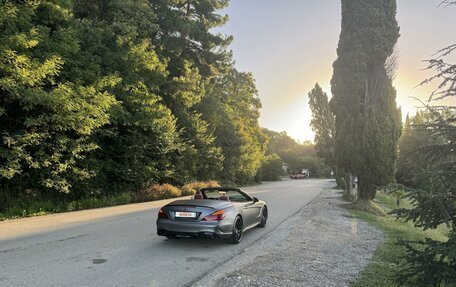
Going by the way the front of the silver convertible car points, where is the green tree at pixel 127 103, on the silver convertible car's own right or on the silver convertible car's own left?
on the silver convertible car's own left

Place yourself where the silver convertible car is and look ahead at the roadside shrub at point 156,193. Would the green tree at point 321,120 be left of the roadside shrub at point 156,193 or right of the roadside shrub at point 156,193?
right

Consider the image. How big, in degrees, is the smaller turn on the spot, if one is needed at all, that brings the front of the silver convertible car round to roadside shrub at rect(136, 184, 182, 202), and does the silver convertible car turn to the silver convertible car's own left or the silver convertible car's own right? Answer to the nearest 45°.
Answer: approximately 45° to the silver convertible car's own left

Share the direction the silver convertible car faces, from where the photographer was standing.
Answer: facing away from the viewer and to the right of the viewer

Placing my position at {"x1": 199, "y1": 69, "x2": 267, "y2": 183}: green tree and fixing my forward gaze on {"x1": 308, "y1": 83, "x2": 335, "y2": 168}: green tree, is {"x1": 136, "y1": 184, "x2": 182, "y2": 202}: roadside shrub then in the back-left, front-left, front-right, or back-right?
back-right

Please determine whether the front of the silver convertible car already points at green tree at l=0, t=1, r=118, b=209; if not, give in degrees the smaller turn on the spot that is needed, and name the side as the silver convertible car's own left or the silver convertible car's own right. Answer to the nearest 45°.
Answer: approximately 90° to the silver convertible car's own left

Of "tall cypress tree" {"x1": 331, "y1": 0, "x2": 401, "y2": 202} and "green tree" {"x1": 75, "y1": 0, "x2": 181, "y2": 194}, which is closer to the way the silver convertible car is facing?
the tall cypress tree

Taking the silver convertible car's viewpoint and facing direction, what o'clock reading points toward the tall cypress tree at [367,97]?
The tall cypress tree is roughly at 12 o'clock from the silver convertible car.
